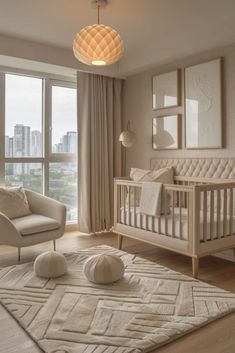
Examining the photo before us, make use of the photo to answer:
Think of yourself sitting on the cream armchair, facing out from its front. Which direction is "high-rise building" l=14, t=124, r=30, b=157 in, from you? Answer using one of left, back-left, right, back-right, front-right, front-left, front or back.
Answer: back-left

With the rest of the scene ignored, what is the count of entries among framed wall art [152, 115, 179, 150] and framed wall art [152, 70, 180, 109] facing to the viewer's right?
0

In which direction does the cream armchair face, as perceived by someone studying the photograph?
facing the viewer and to the right of the viewer

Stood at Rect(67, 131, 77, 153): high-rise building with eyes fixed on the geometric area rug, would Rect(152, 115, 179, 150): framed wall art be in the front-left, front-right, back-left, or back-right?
front-left

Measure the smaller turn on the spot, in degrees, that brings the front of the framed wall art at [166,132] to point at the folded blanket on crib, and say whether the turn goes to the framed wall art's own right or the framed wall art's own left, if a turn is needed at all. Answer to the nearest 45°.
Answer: approximately 45° to the framed wall art's own left

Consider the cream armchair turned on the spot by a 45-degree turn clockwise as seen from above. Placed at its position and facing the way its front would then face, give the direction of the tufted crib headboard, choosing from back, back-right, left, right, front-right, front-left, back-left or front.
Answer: left

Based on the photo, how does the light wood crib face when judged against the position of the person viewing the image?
facing the viewer and to the left of the viewer

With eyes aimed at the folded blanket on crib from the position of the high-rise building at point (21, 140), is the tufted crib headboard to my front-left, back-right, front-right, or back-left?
front-left

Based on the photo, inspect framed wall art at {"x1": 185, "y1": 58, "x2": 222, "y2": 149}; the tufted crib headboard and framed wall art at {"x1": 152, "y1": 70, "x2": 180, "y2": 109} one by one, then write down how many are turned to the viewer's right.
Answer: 0

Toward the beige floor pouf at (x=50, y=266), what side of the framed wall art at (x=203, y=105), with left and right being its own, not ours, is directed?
front

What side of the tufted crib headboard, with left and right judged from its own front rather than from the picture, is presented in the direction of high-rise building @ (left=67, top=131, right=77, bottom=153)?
right

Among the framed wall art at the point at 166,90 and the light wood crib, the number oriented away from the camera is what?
0

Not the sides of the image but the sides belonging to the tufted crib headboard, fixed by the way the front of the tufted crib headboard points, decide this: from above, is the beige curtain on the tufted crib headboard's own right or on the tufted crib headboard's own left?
on the tufted crib headboard's own right

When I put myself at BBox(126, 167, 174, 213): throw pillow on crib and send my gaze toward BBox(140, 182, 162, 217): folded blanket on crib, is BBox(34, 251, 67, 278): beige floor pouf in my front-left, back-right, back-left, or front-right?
front-right

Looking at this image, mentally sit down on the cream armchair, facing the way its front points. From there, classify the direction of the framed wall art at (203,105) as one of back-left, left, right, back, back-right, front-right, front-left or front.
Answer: front-left
